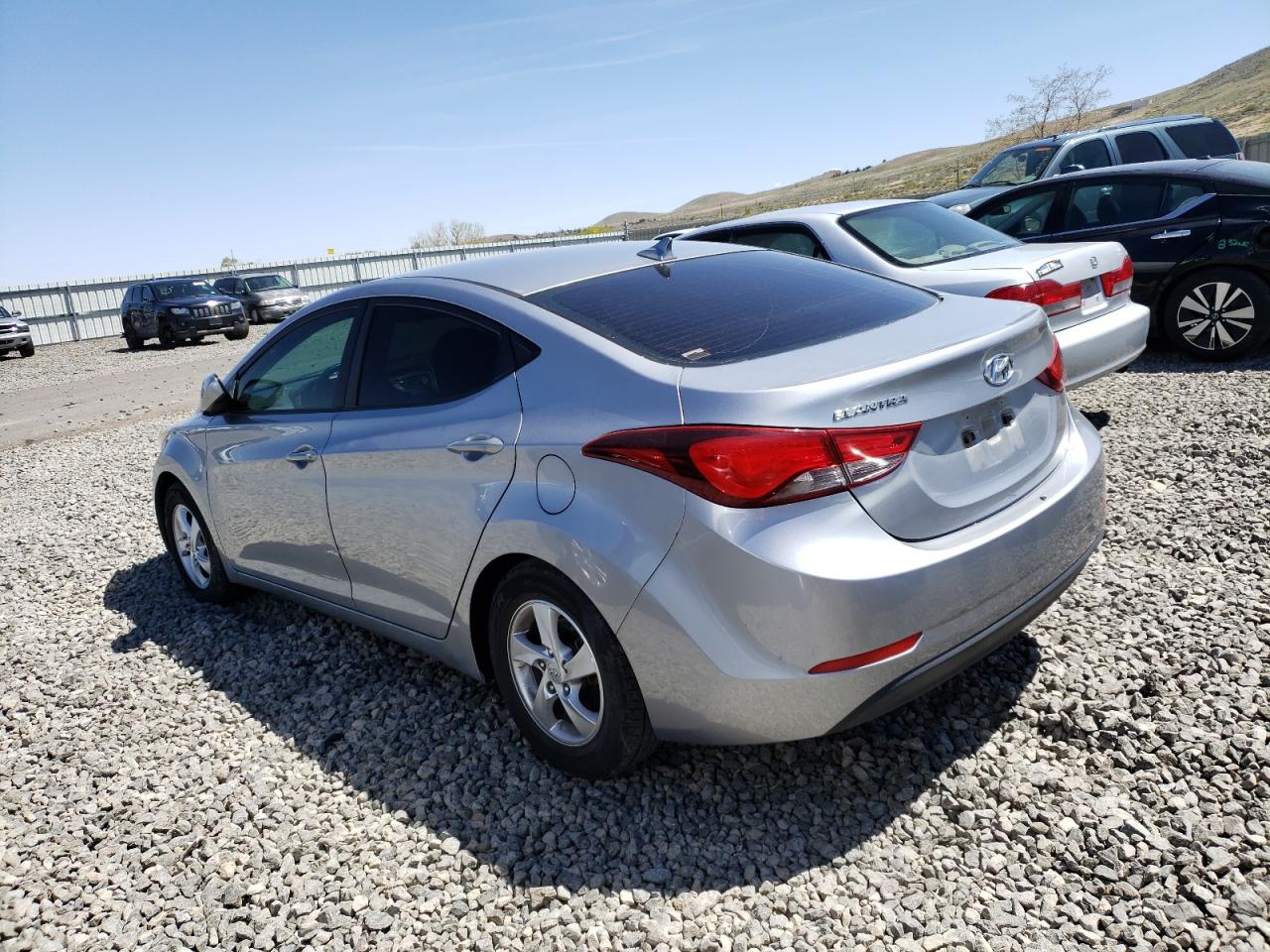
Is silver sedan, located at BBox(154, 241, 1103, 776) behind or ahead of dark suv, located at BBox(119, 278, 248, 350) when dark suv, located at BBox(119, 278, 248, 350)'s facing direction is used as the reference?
ahead

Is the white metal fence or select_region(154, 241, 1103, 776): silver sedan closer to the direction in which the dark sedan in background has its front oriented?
the white metal fence

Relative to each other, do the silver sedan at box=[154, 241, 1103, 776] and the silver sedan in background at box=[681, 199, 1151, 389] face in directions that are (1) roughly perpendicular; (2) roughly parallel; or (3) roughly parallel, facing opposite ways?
roughly parallel

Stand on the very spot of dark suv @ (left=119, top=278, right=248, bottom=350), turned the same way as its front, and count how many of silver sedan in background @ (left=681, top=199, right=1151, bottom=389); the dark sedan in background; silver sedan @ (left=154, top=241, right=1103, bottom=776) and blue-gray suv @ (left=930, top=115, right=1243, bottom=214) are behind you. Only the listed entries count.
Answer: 0

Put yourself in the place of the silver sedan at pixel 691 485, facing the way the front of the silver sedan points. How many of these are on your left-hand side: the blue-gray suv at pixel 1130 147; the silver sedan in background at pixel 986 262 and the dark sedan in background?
0

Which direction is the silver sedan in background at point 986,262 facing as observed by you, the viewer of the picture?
facing away from the viewer and to the left of the viewer

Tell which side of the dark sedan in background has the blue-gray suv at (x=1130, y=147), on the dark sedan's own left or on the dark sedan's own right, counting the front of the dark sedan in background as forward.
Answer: on the dark sedan's own right

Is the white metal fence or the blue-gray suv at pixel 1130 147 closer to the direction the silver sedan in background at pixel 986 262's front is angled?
the white metal fence

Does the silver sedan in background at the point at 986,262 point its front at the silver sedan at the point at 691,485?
no

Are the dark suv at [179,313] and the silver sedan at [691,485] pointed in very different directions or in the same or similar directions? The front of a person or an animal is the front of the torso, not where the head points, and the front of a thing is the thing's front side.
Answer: very different directions

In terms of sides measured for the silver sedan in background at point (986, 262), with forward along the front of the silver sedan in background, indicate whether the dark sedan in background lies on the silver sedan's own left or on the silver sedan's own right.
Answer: on the silver sedan's own right

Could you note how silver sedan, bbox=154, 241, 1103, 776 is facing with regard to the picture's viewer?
facing away from the viewer and to the left of the viewer

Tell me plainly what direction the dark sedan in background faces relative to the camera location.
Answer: facing to the left of the viewer

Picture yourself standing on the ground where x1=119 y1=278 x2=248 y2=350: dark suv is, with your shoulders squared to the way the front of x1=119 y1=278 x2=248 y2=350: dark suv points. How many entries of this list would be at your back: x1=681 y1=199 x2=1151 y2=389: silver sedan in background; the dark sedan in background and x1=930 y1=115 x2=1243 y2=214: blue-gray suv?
0

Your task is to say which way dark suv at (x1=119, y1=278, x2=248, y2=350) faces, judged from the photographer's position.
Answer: facing the viewer and to the right of the viewer

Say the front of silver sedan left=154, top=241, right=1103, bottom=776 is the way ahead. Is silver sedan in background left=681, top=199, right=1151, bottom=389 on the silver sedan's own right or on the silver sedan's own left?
on the silver sedan's own right

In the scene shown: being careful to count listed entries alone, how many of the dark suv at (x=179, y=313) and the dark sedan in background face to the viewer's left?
1
